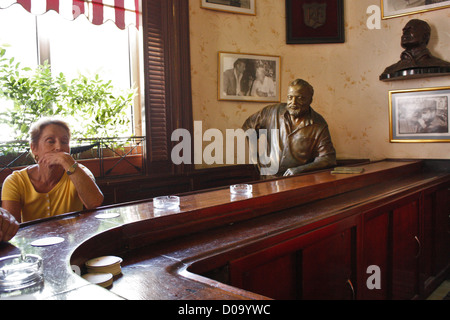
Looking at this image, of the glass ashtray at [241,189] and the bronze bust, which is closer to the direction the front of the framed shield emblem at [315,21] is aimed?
the glass ashtray

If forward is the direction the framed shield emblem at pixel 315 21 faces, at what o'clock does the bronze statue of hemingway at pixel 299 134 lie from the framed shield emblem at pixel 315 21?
The bronze statue of hemingway is roughly at 12 o'clock from the framed shield emblem.

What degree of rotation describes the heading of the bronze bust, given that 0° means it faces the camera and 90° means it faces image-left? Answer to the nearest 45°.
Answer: approximately 45°

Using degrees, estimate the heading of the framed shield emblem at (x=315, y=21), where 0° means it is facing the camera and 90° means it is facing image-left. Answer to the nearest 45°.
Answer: approximately 0°

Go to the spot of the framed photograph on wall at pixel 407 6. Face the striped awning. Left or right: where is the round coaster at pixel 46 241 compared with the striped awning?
left

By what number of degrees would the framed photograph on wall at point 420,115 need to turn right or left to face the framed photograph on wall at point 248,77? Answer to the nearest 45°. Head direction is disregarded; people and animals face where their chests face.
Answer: approximately 45° to its right

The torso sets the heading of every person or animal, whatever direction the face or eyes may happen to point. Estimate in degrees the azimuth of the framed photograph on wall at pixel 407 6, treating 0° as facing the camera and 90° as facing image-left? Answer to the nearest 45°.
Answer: approximately 45°

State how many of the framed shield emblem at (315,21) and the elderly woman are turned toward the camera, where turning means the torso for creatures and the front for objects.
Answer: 2

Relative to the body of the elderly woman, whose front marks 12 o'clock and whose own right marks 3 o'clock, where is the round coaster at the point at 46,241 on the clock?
The round coaster is roughly at 12 o'clock from the elderly woman.
